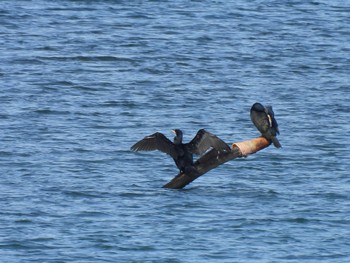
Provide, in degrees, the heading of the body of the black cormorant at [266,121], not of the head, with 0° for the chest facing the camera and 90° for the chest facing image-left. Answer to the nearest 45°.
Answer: approximately 90°

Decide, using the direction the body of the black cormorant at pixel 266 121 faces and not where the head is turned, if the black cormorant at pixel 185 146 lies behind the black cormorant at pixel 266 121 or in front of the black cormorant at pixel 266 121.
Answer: in front
